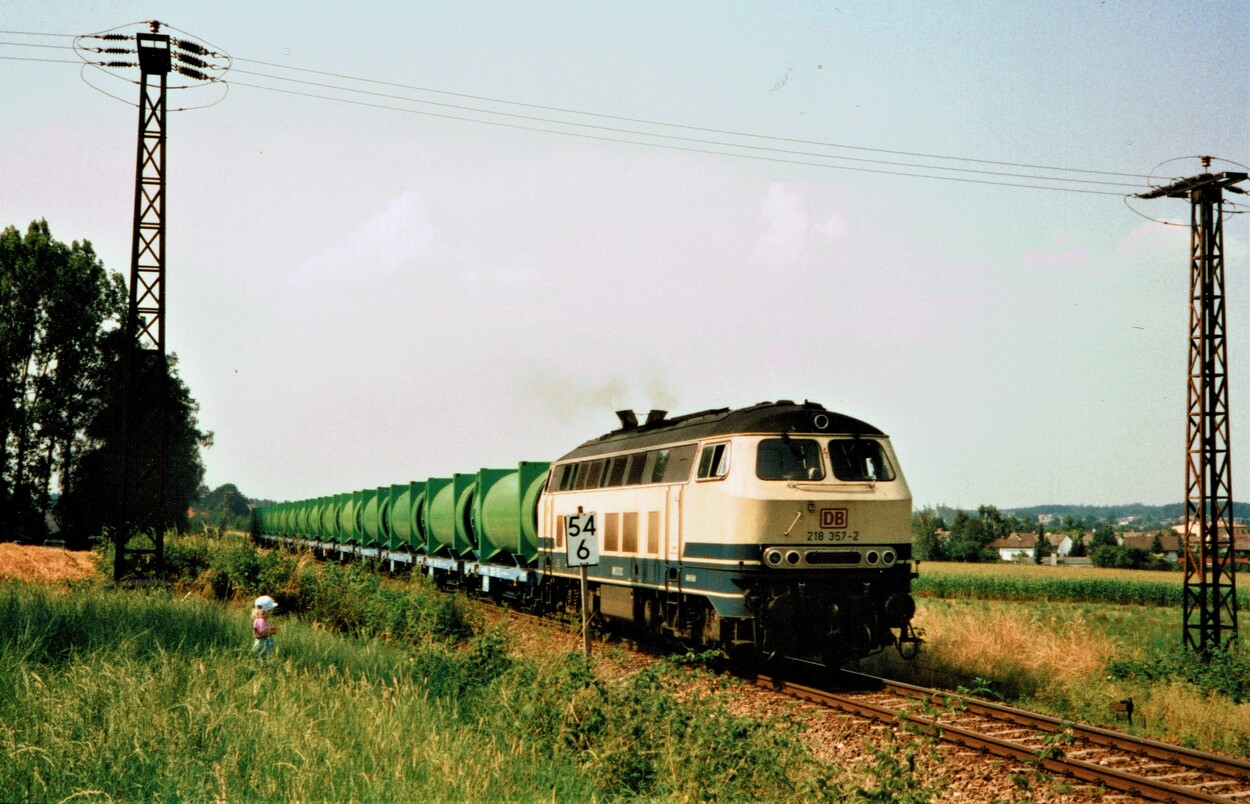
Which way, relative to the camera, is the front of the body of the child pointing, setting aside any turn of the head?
to the viewer's right

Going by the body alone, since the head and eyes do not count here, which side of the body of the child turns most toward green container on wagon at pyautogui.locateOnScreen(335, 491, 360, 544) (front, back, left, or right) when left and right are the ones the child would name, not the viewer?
left

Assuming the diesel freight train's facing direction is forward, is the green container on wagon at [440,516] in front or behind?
behind

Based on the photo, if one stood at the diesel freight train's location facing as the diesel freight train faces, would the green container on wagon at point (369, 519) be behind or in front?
behind

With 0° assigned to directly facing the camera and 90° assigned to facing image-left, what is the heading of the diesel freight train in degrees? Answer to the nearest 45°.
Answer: approximately 315°

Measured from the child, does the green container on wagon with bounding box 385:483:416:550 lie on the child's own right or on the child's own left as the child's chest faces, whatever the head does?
on the child's own left

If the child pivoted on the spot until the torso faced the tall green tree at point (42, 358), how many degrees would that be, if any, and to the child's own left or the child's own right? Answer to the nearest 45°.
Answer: approximately 90° to the child's own left
